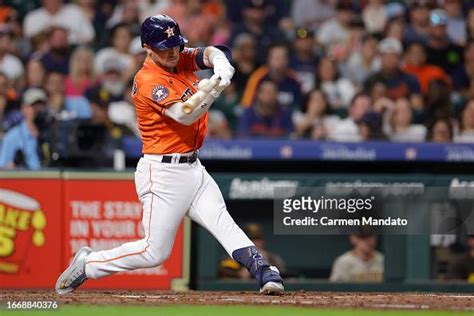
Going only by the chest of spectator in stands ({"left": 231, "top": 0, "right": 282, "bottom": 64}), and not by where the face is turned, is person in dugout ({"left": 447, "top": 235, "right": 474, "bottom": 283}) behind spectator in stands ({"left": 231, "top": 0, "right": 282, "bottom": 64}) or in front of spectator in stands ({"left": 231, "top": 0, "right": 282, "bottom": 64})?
in front

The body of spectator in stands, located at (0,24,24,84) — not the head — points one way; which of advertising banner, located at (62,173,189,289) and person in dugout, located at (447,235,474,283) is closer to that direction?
the advertising banner

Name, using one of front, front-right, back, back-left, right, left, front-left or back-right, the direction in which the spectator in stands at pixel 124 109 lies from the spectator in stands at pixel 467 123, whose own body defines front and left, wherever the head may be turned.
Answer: right

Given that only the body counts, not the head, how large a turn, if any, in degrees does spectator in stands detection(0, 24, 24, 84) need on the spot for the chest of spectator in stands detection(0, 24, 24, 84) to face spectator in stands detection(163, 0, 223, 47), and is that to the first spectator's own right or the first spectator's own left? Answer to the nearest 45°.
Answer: approximately 90° to the first spectator's own left

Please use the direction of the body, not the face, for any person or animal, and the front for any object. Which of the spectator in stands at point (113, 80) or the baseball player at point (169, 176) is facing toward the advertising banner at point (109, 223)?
the spectator in stands

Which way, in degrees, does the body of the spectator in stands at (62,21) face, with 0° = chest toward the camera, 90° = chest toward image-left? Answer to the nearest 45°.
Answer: approximately 0°

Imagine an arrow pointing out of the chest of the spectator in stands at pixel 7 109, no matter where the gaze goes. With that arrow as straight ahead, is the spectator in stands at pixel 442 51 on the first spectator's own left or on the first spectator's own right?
on the first spectator's own left

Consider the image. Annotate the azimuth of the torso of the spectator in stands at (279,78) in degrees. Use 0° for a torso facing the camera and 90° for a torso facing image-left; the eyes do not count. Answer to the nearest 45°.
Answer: approximately 0°
